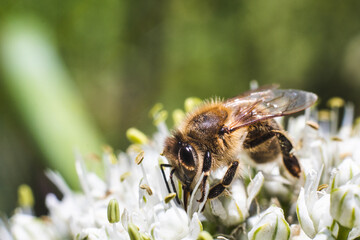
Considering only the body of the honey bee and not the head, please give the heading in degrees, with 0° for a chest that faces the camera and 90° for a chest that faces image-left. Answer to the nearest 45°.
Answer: approximately 45°
